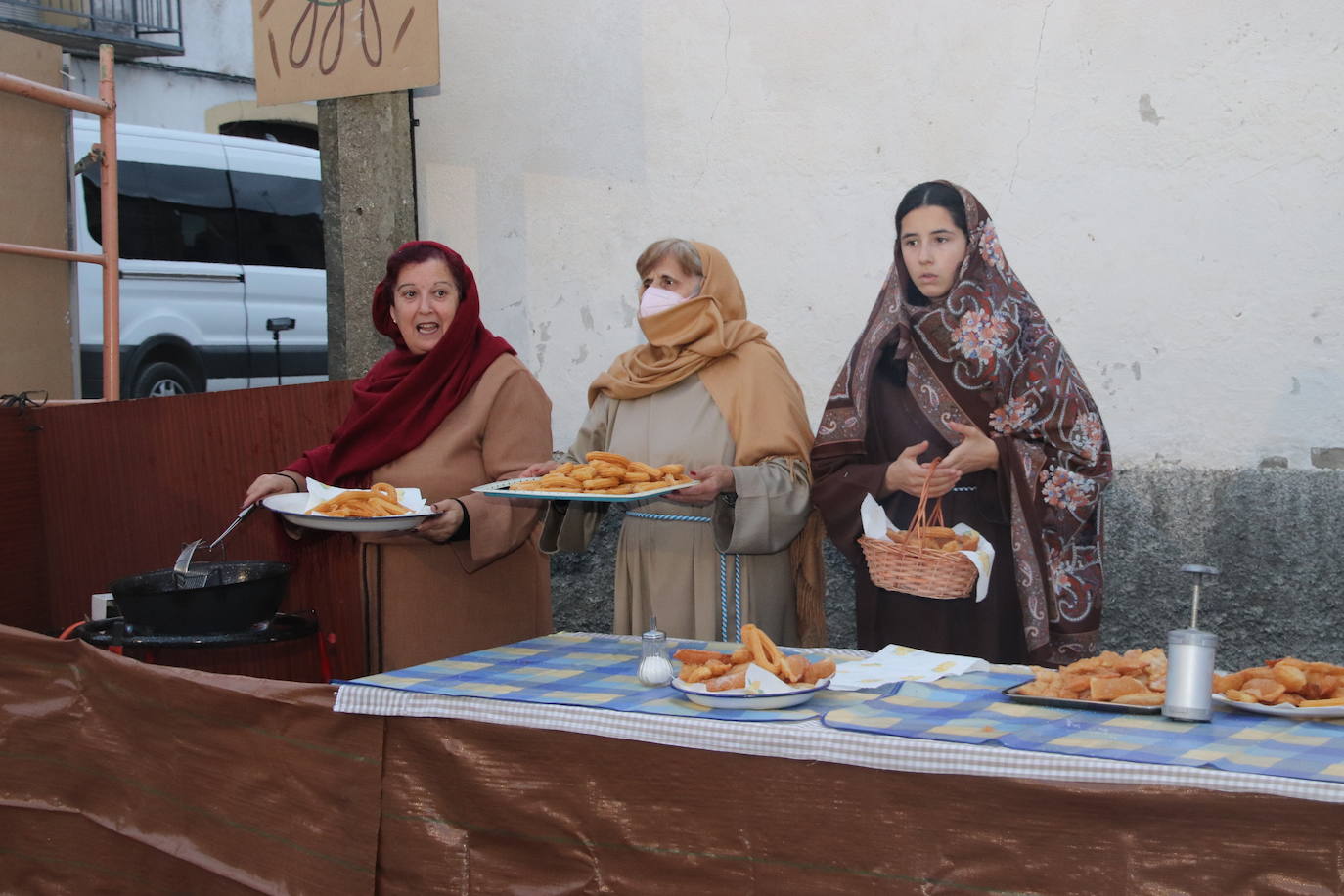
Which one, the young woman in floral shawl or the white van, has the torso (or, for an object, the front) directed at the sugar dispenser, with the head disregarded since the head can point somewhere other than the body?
the young woman in floral shawl

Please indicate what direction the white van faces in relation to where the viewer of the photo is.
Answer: facing away from the viewer and to the right of the viewer

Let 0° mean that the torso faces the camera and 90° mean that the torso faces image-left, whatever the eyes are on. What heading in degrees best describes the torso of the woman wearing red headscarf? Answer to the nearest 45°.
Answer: approximately 45°

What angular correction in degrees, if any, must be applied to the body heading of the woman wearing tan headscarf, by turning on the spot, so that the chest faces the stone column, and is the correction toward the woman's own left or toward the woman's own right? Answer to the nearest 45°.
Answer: approximately 90° to the woman's own right

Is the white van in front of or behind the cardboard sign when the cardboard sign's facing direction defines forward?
behind

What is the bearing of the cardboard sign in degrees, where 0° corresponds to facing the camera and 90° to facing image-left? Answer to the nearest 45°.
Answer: approximately 0°

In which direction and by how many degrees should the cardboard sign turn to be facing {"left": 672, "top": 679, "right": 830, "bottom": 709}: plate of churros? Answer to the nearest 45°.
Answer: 0° — it already faces it

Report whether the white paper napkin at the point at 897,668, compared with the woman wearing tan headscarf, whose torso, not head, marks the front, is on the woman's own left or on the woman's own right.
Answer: on the woman's own left

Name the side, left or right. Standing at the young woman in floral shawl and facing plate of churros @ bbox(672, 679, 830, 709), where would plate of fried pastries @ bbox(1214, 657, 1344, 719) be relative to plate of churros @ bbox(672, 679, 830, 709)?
left

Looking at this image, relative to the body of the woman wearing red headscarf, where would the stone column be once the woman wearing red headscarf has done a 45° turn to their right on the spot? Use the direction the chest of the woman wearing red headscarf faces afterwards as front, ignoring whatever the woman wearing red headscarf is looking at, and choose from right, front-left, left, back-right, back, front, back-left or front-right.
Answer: right
